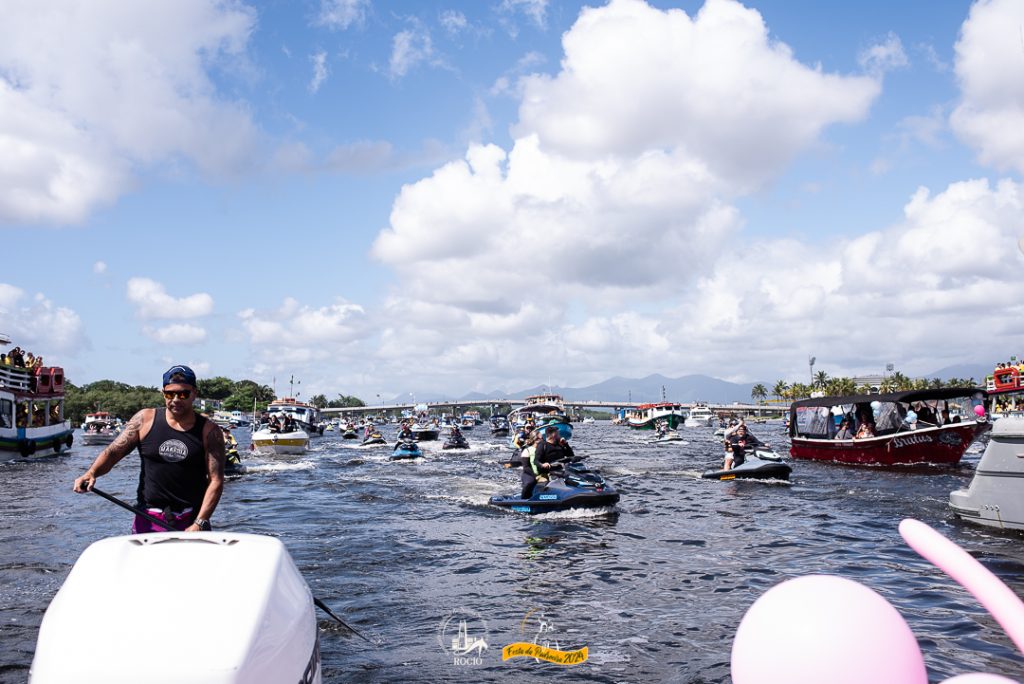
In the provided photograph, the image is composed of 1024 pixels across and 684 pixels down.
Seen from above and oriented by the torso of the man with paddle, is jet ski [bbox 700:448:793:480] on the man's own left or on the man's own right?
on the man's own left

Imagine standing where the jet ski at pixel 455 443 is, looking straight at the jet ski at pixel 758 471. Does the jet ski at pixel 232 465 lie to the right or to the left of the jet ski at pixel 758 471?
right

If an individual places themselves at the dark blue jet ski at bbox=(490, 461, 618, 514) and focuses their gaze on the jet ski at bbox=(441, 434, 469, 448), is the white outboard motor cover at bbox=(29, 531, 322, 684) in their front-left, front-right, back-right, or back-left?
back-left

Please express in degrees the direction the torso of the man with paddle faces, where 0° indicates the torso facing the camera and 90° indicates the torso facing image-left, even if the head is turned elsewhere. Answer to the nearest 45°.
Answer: approximately 0°

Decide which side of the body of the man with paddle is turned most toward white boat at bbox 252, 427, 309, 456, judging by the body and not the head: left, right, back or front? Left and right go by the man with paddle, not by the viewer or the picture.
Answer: back

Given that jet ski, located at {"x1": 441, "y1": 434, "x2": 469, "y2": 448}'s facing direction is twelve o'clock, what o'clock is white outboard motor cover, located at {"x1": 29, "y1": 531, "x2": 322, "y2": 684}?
The white outboard motor cover is roughly at 12 o'clock from the jet ski.
